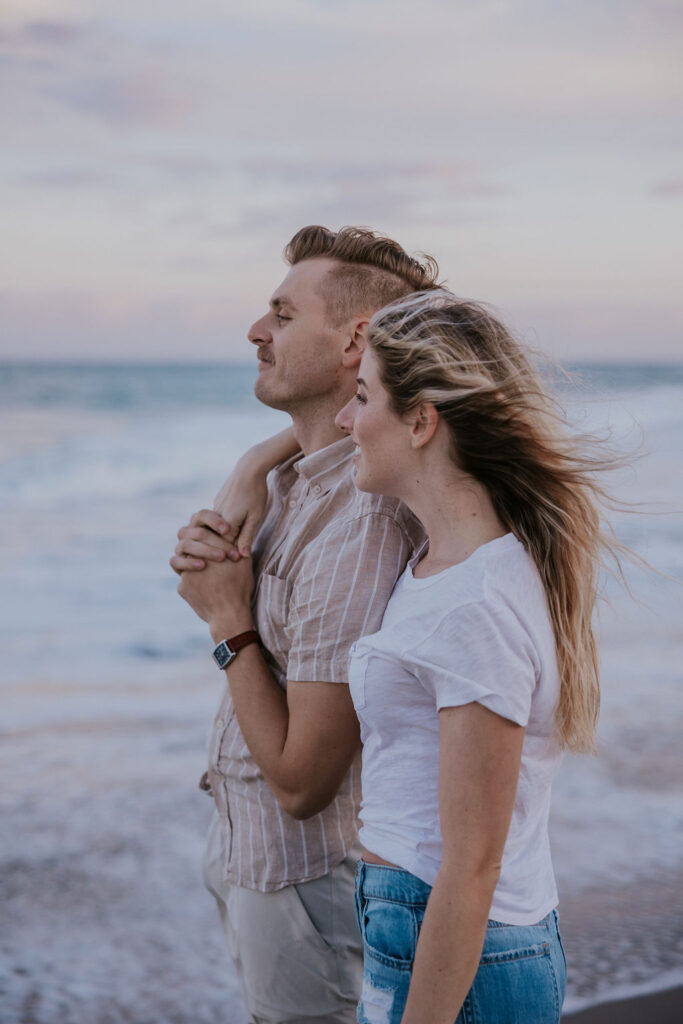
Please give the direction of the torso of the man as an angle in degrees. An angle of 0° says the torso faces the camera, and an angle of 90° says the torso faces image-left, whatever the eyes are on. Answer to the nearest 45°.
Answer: approximately 90°

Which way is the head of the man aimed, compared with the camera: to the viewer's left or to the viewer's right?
to the viewer's left

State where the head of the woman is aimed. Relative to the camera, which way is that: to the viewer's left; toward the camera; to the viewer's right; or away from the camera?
to the viewer's left

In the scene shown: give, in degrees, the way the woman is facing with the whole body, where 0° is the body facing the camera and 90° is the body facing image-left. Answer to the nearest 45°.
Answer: approximately 90°

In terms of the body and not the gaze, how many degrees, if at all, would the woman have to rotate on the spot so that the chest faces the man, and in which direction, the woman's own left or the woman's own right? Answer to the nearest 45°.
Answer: approximately 45° to the woman's own right

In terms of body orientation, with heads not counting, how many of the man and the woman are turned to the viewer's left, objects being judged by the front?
2

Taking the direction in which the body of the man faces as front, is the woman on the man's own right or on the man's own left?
on the man's own left

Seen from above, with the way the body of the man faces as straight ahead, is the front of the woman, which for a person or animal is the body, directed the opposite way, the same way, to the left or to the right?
the same way
